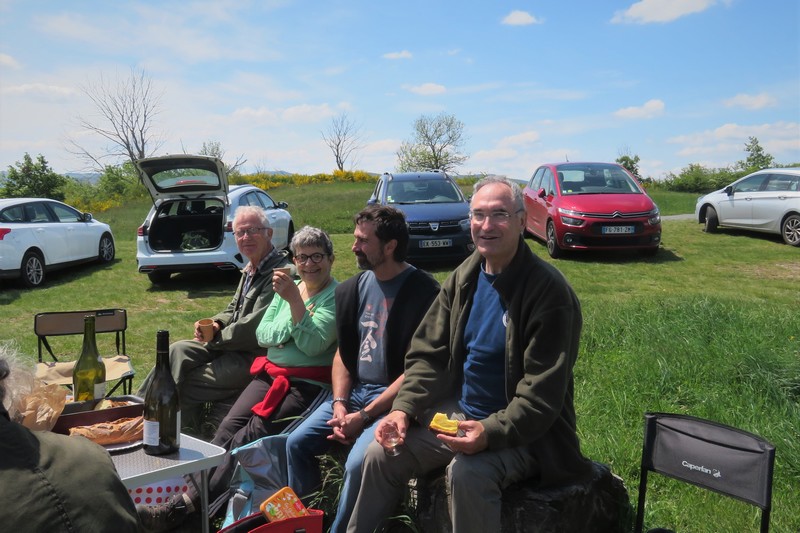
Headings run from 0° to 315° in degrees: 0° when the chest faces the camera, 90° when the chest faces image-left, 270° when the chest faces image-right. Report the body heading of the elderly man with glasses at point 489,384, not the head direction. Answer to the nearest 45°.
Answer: approximately 45°

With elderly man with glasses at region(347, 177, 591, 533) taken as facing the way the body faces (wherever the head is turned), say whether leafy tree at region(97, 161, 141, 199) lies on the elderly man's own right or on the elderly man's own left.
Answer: on the elderly man's own right

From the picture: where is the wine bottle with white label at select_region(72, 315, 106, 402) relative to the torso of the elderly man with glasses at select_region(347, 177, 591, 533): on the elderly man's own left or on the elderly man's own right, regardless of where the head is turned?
on the elderly man's own right

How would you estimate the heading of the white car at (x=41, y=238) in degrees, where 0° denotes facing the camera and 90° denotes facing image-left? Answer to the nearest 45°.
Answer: approximately 225°

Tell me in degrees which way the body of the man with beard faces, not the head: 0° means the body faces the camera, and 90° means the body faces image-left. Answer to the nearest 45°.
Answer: approximately 45°

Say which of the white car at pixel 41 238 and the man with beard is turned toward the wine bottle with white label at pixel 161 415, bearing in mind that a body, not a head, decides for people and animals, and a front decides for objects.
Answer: the man with beard

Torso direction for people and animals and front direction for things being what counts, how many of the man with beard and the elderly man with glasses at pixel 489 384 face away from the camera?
0

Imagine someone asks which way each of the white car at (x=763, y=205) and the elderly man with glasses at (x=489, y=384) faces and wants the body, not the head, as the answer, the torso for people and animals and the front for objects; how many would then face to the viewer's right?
0

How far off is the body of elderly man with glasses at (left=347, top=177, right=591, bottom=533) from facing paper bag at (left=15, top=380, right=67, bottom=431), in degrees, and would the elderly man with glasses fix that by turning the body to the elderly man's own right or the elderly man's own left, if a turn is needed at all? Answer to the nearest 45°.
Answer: approximately 45° to the elderly man's own right
